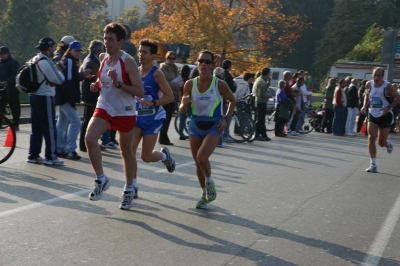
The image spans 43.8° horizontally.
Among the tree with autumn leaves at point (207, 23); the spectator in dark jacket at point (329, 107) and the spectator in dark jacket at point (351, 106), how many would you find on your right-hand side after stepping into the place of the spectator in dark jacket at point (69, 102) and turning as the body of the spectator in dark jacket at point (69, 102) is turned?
0

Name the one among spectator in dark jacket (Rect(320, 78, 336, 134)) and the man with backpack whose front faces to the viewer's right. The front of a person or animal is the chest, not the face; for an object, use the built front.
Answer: the man with backpack

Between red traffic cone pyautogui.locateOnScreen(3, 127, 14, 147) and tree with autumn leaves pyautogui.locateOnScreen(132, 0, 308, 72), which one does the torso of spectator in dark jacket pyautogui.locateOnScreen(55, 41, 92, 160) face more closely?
the tree with autumn leaves

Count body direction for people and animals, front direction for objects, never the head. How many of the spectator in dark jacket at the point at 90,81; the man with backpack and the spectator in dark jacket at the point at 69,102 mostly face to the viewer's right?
3

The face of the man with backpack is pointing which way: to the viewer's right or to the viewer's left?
to the viewer's right

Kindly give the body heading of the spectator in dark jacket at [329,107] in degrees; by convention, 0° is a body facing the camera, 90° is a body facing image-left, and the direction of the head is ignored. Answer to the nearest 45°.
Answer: approximately 90°

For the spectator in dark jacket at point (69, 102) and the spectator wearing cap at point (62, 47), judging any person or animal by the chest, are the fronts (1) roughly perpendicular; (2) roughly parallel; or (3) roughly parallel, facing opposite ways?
roughly parallel

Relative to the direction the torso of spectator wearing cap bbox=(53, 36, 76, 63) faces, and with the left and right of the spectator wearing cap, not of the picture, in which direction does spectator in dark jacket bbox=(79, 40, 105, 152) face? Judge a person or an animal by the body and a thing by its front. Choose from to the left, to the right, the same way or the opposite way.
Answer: the same way

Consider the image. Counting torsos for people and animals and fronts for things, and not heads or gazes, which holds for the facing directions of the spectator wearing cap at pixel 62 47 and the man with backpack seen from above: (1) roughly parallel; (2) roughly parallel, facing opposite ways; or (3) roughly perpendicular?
roughly parallel

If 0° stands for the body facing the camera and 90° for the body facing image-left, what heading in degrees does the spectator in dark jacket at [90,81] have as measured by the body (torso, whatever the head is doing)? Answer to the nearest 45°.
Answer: approximately 270°

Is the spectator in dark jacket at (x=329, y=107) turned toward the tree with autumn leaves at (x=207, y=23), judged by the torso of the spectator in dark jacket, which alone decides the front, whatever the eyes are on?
no

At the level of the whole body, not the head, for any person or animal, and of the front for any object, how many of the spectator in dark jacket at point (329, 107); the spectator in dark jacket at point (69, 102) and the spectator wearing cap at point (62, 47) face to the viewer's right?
2

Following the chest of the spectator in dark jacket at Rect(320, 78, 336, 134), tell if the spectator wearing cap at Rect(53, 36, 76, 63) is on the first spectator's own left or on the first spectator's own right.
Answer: on the first spectator's own left

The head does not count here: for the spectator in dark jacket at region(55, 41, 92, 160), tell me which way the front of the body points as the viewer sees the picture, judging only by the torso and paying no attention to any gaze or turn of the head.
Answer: to the viewer's right

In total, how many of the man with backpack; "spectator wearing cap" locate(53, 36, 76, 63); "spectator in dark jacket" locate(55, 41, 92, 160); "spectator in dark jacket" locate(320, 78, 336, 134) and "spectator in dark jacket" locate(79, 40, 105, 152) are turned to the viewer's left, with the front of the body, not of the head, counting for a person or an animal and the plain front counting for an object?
1

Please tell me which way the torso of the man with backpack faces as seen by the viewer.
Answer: to the viewer's right

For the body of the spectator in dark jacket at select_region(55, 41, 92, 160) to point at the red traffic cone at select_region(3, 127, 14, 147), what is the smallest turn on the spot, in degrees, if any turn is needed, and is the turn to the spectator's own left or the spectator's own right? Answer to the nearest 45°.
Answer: approximately 135° to the spectator's own right

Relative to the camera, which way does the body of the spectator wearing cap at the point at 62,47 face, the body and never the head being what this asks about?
to the viewer's right
